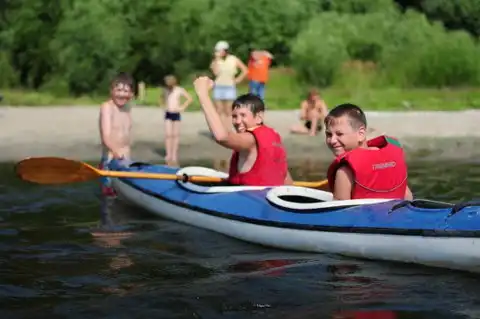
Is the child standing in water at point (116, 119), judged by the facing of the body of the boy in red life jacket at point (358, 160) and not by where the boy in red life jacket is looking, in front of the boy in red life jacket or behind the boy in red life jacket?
in front

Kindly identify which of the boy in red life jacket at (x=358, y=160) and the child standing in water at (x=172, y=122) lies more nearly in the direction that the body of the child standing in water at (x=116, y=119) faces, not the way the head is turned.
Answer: the boy in red life jacket

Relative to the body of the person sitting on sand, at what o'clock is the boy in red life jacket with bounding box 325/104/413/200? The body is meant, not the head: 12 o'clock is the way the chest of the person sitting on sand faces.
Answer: The boy in red life jacket is roughly at 12 o'clock from the person sitting on sand.

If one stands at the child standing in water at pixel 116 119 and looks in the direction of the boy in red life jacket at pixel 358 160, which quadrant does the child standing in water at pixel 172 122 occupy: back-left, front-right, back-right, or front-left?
back-left

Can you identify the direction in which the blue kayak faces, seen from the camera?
facing away from the viewer and to the left of the viewer

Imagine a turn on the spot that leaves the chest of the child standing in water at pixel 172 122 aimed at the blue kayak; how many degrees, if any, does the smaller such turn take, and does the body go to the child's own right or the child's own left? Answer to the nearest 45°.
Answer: approximately 45° to the child's own left

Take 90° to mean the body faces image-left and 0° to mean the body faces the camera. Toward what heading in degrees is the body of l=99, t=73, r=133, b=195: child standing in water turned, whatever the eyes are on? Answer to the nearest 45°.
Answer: approximately 315°

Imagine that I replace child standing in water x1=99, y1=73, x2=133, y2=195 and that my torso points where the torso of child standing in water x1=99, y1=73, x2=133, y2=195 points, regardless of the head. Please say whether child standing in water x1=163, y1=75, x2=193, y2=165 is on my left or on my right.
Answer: on my left
